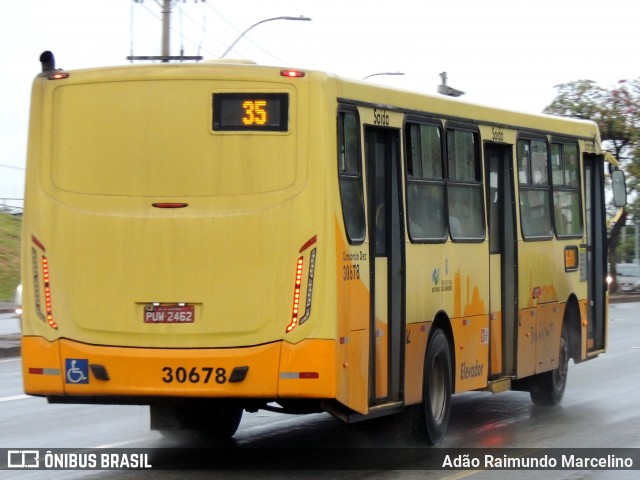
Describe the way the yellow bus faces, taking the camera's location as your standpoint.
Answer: facing away from the viewer and to the right of the viewer

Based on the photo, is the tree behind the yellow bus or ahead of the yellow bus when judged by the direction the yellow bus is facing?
ahead

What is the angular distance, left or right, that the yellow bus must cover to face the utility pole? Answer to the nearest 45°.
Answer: approximately 45° to its left
